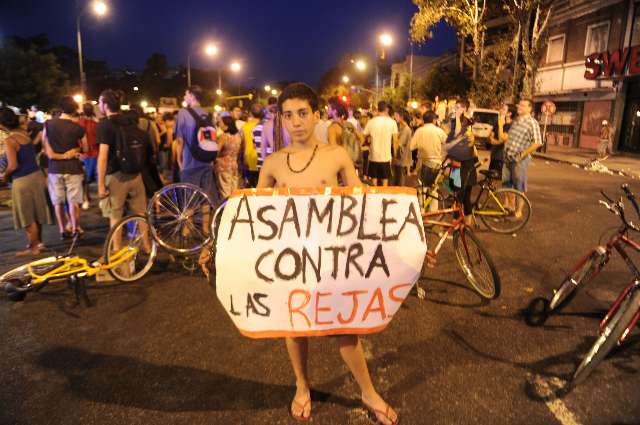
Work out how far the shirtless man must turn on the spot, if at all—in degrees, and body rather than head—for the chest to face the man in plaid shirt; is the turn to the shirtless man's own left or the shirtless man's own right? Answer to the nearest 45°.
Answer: approximately 135° to the shirtless man's own left

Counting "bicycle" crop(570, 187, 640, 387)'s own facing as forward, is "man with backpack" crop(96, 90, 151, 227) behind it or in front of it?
in front

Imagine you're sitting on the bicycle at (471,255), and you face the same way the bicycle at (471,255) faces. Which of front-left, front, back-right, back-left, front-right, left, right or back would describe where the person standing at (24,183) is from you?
back-right

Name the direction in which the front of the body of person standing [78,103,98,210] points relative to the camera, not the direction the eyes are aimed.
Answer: away from the camera

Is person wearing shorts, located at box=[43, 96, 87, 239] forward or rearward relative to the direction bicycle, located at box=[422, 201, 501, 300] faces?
rearward

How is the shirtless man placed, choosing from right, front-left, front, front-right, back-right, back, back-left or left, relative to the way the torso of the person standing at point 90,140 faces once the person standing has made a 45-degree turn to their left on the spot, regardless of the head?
back-left

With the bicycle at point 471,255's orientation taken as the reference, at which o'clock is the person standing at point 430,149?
The person standing is roughly at 7 o'clock from the bicycle.

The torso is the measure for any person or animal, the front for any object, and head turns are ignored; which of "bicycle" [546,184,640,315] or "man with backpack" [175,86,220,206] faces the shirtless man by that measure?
the bicycle

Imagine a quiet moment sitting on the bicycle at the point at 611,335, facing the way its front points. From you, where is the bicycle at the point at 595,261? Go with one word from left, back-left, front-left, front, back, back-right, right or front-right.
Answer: back-right
